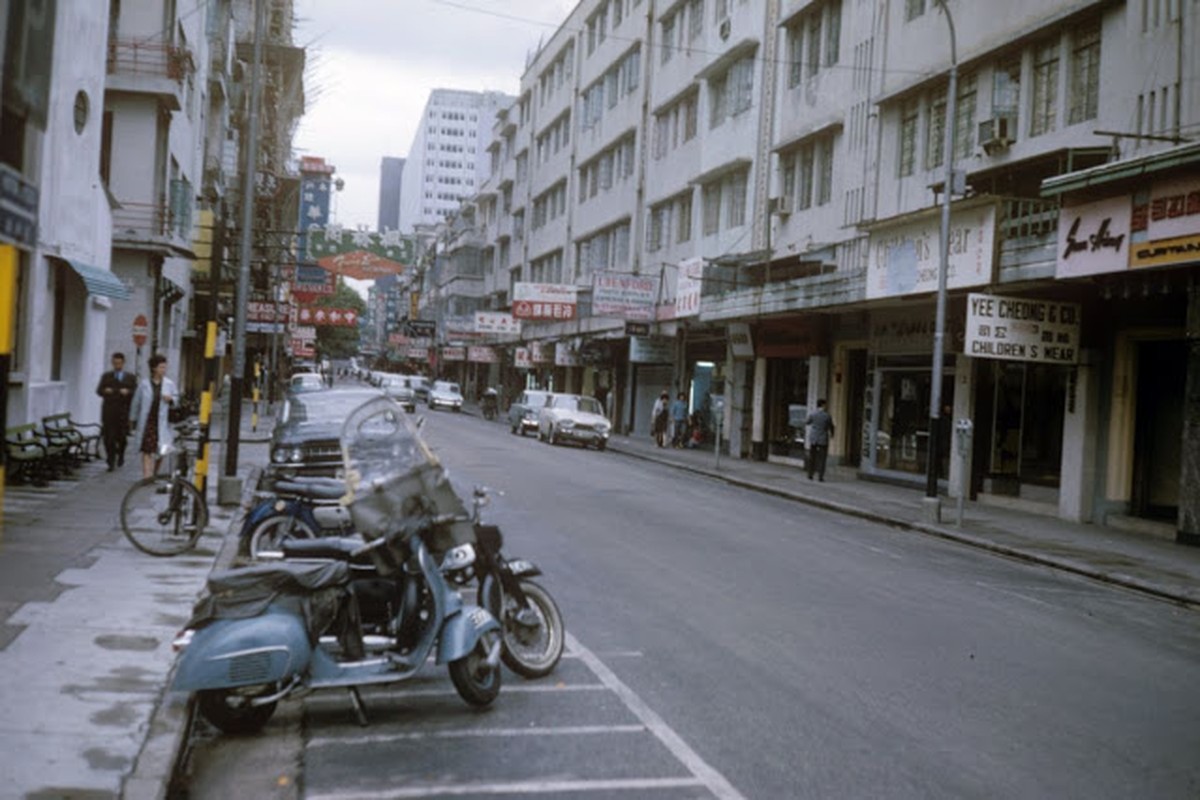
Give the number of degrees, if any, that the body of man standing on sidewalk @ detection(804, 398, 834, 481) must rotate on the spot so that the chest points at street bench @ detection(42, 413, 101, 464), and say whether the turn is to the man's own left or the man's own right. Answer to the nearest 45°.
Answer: approximately 135° to the man's own left

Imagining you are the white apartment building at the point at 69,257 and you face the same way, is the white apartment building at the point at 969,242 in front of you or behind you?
in front

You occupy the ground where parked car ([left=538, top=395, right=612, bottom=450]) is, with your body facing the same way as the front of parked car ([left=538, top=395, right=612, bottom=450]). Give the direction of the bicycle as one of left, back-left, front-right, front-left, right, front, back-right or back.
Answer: front-right

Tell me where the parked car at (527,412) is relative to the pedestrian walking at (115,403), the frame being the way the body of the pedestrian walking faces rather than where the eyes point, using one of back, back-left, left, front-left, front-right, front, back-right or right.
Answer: back-left

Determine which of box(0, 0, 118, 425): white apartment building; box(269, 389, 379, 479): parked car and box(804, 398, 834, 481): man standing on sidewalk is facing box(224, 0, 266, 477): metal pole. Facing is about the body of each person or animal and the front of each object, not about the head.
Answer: the white apartment building

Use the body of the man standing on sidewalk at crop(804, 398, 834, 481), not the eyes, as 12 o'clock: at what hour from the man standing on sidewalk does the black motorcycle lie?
The black motorcycle is roughly at 6 o'clock from the man standing on sidewalk.

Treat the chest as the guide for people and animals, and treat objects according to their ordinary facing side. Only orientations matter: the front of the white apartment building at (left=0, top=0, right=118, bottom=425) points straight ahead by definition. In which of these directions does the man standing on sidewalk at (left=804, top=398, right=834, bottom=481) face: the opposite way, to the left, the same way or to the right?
to the left

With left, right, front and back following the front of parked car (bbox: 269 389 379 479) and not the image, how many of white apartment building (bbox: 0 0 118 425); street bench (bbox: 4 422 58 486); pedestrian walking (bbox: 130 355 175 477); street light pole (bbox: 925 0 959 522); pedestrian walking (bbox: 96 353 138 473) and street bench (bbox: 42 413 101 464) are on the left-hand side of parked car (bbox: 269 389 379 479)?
1

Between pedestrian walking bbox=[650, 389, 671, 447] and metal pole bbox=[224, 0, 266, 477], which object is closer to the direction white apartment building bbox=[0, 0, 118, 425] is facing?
the metal pole

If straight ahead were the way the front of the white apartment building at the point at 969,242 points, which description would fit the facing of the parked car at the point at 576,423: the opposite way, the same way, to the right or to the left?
to the left

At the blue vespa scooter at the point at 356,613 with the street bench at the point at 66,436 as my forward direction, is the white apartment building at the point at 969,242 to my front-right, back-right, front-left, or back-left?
front-right

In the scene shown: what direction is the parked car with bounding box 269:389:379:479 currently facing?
toward the camera

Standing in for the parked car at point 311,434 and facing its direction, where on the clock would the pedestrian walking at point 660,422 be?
The pedestrian walking is roughly at 7 o'clock from the parked car.

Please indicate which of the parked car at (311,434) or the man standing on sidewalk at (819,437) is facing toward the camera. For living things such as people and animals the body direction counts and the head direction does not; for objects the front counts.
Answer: the parked car

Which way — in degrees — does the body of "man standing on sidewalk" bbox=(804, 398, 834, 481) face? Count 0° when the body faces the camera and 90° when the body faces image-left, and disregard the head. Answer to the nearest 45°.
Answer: approximately 180°

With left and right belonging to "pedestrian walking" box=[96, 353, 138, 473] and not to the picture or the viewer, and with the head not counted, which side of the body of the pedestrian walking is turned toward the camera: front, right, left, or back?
front
